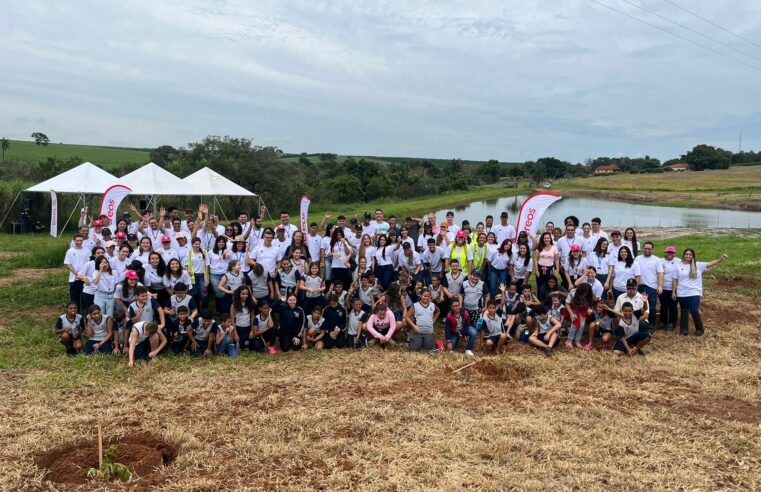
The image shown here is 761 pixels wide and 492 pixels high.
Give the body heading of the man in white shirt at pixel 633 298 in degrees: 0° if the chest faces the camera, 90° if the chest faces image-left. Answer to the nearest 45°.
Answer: approximately 0°

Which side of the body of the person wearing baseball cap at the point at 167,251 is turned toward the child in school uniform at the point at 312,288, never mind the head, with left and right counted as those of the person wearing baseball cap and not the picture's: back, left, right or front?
left

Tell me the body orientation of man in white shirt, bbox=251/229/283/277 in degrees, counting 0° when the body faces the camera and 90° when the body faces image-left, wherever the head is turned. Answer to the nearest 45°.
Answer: approximately 0°

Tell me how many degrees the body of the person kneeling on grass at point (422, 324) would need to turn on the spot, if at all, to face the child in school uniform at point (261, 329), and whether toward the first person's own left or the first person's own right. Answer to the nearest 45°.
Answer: approximately 90° to the first person's own right

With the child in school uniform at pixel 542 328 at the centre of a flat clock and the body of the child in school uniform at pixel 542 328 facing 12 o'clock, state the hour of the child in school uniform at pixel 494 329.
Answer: the child in school uniform at pixel 494 329 is roughly at 2 o'clock from the child in school uniform at pixel 542 328.
